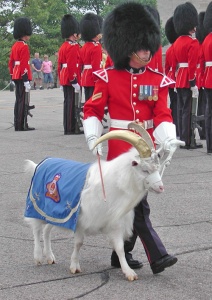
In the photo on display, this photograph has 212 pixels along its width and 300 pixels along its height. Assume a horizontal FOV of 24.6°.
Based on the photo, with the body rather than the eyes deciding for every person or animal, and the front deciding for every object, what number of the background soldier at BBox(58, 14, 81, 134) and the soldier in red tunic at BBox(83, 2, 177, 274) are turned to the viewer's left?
0

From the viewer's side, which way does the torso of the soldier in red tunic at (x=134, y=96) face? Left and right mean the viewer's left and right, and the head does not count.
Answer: facing the viewer and to the right of the viewer

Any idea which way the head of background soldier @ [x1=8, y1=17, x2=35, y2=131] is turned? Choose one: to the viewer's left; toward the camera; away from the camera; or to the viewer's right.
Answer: to the viewer's right

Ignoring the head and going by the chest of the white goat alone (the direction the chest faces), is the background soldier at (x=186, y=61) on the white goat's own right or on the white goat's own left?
on the white goat's own left

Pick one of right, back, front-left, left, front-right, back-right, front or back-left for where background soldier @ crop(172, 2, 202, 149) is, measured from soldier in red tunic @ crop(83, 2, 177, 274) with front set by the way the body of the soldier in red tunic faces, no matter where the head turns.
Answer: back-left

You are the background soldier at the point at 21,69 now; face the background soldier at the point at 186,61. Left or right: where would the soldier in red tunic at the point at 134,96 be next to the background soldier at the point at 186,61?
right
